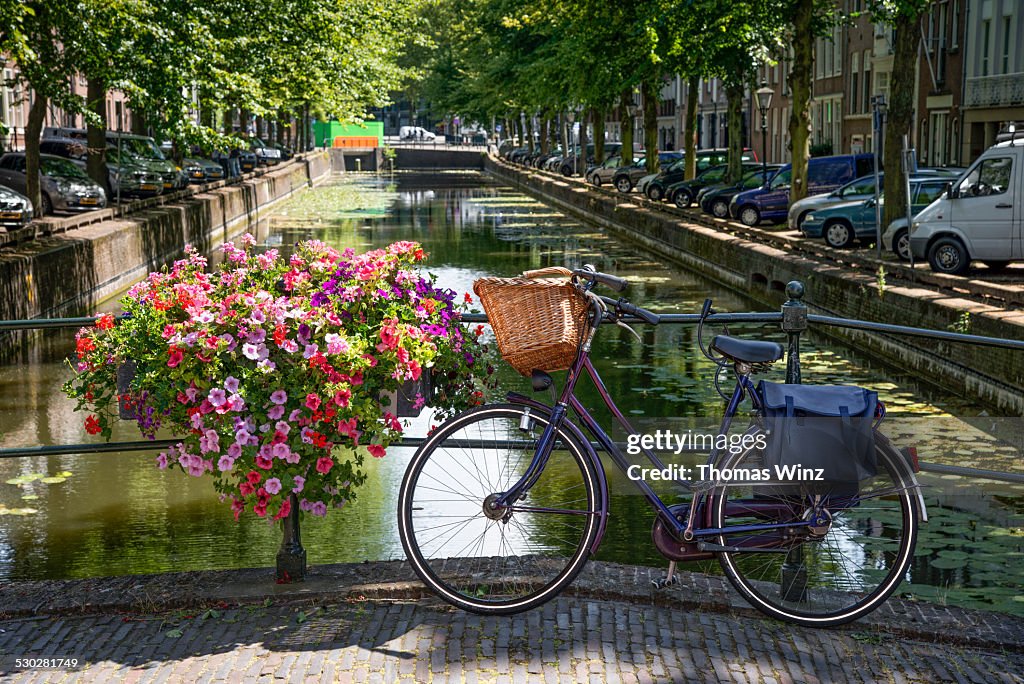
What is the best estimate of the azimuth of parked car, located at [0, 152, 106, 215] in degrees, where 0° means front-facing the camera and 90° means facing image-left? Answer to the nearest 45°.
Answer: approximately 315°

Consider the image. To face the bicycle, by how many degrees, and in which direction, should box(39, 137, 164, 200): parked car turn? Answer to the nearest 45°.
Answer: approximately 45° to its right

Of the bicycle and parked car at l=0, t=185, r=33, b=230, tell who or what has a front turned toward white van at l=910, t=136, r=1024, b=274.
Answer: the parked car

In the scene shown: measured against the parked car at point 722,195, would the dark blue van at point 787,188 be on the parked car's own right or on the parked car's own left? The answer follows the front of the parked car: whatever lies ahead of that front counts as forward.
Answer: on the parked car's own left

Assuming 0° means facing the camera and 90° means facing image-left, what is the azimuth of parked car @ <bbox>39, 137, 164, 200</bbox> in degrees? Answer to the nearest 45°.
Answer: approximately 315°

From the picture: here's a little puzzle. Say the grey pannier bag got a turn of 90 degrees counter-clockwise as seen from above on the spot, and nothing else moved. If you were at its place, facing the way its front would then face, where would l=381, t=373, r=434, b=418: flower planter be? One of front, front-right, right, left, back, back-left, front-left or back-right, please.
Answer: back

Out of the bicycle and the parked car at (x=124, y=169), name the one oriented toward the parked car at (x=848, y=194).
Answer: the parked car at (x=124, y=169)

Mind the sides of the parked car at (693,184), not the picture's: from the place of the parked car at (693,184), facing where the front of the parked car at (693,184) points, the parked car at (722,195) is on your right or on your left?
on your left

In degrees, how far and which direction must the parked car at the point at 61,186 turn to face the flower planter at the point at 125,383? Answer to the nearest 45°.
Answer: approximately 45° to its right

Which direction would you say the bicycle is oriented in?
to the viewer's left

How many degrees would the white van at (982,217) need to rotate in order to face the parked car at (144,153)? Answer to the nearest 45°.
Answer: approximately 45° to its right
